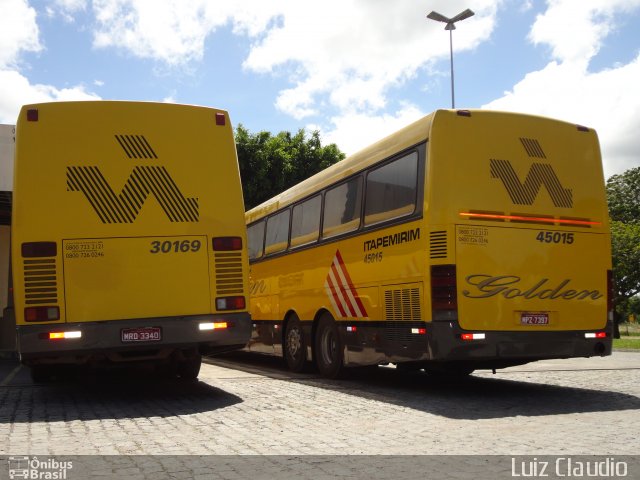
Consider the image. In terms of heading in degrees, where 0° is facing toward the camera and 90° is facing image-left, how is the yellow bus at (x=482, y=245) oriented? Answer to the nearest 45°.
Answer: approximately 135°

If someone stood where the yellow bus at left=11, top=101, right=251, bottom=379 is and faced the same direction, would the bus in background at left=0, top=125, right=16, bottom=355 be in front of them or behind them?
in front

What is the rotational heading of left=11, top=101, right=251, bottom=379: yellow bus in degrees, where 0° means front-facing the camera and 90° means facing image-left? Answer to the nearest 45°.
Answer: approximately 180°

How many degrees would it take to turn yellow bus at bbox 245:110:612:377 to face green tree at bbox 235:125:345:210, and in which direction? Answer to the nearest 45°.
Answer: approximately 45° to its right

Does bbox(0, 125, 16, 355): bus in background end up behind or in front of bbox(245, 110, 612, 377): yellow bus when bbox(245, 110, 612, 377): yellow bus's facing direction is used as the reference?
in front

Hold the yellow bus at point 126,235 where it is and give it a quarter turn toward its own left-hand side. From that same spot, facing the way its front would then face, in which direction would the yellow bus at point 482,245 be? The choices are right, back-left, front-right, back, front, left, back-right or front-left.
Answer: back
